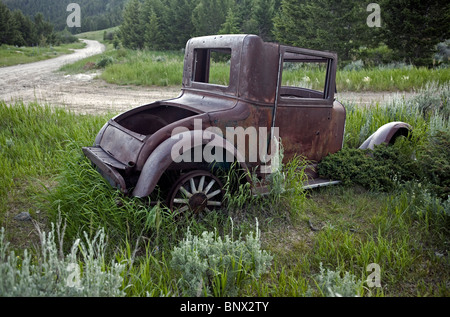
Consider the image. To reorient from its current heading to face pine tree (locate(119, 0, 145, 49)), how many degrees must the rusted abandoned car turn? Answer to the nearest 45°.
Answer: approximately 45° to its left

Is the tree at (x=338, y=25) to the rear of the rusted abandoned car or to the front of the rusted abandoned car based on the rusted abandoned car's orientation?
to the front

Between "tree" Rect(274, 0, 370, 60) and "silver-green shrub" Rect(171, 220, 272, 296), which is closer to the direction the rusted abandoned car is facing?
the tree

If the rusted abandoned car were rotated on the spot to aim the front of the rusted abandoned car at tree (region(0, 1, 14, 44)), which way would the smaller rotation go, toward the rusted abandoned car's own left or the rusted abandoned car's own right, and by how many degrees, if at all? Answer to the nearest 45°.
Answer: approximately 90° to the rusted abandoned car's own left

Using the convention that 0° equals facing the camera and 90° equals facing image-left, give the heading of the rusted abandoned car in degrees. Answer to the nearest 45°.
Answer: approximately 225°

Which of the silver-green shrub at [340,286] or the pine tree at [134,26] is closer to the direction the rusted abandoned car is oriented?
the pine tree

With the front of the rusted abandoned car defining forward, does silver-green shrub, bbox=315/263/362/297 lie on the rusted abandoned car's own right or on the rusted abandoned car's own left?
on the rusted abandoned car's own right

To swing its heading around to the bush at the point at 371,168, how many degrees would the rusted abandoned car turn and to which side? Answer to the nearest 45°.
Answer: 0° — it already faces it
